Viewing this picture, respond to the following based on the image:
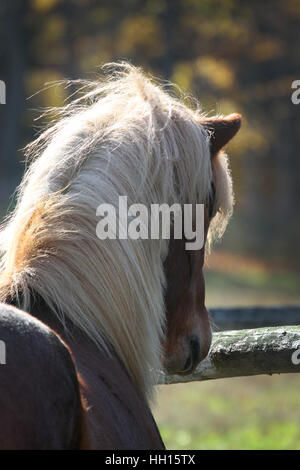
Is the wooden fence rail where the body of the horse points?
yes

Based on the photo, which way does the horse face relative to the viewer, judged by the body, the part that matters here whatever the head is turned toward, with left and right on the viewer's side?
facing away from the viewer and to the right of the viewer
